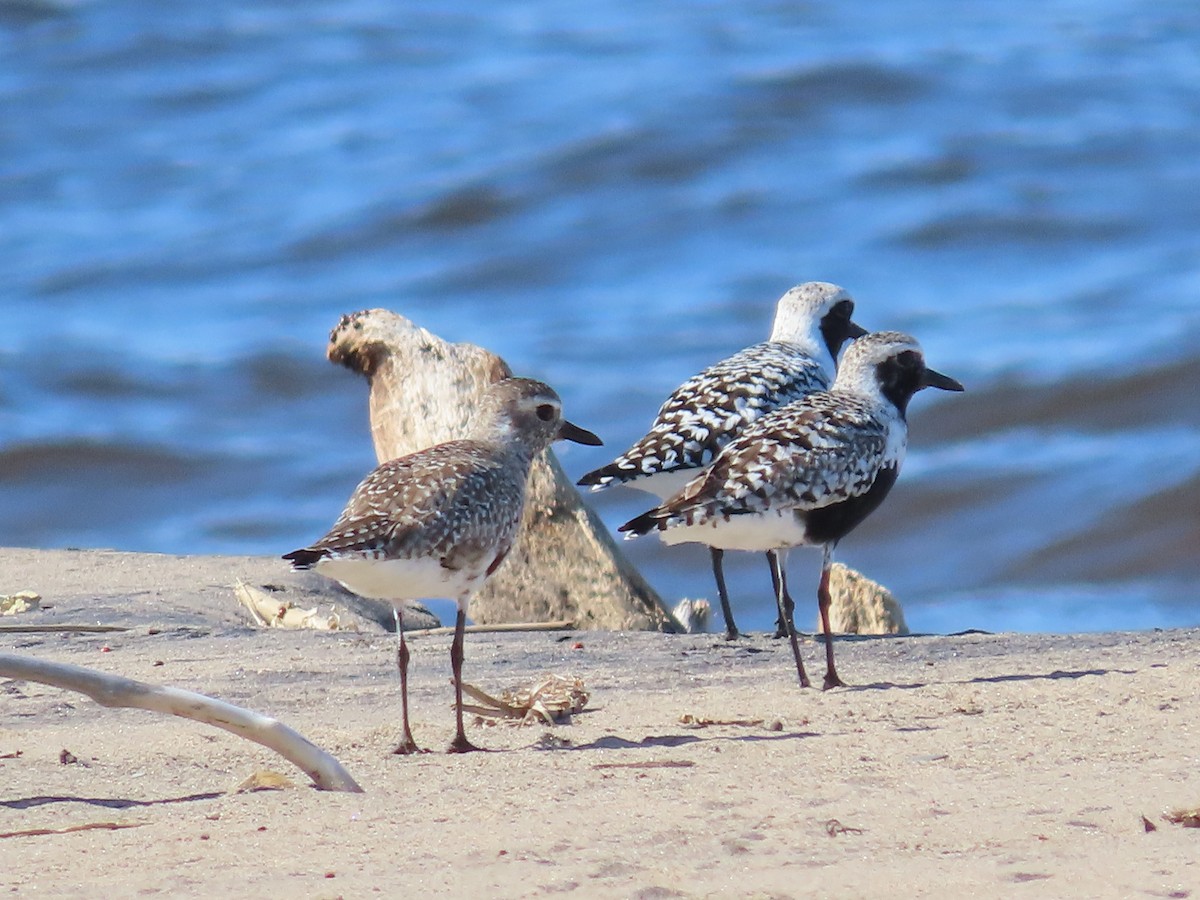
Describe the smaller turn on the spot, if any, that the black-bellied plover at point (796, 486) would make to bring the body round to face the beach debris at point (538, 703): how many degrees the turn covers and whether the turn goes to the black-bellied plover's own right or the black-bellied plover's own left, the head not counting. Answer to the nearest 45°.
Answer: approximately 135° to the black-bellied plover's own right

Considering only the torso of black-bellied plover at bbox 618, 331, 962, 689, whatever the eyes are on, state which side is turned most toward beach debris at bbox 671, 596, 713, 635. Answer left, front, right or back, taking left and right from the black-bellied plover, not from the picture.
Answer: left

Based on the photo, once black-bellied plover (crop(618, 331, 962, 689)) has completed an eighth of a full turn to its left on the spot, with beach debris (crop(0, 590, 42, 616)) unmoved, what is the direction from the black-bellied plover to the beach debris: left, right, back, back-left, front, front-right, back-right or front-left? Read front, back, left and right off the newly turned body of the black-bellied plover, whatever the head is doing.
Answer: back-left

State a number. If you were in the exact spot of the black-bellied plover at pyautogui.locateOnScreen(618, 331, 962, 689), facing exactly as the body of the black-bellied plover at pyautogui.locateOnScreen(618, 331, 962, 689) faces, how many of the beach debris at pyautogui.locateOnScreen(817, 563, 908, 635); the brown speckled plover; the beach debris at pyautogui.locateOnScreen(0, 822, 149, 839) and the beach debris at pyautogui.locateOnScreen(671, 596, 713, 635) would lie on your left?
2

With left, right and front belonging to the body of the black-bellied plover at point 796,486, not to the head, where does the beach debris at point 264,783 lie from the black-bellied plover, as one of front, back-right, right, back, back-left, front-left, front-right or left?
back-right

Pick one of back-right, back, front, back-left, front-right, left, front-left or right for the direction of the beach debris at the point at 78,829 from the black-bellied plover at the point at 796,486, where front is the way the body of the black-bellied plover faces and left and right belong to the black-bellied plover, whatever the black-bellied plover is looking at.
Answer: back-right

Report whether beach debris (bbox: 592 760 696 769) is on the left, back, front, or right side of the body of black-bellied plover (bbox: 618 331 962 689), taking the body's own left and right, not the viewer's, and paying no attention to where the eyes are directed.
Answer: right

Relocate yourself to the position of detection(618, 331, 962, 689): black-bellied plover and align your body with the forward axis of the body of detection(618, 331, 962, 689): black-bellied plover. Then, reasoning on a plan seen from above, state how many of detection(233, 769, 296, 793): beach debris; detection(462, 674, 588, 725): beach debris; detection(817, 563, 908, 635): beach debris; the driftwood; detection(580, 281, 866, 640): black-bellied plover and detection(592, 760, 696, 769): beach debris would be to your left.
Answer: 2

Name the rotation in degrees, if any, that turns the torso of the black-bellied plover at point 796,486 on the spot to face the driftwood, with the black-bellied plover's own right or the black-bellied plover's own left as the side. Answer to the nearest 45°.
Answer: approximately 135° to the black-bellied plover's own right

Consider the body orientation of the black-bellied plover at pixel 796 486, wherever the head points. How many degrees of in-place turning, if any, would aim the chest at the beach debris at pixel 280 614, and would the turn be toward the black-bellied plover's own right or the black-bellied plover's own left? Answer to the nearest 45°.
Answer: approximately 135° to the black-bellied plover's own left

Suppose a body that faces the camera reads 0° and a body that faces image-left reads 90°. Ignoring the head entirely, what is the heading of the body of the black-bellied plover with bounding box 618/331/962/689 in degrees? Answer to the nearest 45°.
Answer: approximately 270°

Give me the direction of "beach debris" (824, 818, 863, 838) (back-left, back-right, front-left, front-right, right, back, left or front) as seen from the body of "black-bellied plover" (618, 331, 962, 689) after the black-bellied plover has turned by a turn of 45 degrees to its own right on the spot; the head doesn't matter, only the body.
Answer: front-right

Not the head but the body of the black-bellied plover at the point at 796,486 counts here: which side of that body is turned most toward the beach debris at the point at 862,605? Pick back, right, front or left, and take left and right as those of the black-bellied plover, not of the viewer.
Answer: left
